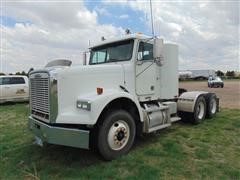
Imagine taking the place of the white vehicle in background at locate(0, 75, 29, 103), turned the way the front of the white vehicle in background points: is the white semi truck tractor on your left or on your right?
on your left

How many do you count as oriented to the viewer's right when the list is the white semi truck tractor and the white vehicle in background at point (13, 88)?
0

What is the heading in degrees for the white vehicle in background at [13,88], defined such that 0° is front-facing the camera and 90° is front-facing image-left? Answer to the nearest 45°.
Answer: approximately 90°

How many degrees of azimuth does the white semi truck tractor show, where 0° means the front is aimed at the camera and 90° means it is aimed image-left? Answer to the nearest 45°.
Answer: approximately 45°

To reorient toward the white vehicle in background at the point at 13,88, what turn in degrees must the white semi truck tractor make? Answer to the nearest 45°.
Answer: approximately 90° to its right
